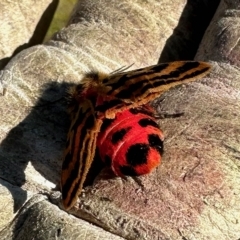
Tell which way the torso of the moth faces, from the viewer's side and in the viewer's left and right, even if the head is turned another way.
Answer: facing away from the viewer and to the left of the viewer
